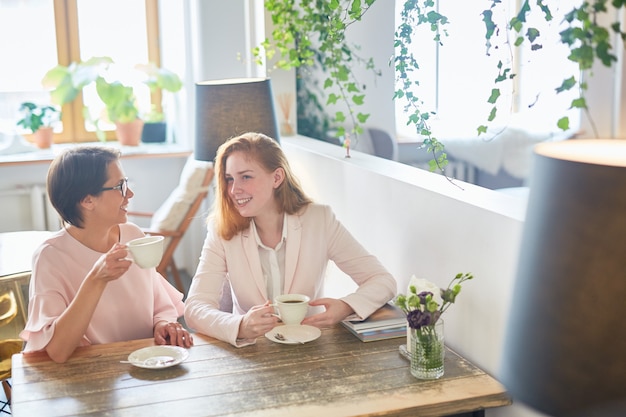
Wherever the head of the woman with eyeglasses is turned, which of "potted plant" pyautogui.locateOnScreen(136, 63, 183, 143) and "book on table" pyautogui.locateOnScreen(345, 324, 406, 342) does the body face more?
the book on table

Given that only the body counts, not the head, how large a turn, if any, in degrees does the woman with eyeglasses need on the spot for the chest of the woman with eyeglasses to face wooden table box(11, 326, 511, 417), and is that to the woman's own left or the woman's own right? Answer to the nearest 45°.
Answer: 0° — they already face it

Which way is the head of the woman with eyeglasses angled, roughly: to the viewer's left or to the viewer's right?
to the viewer's right

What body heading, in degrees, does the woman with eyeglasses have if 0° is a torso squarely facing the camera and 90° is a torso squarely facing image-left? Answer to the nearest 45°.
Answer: approximately 315°

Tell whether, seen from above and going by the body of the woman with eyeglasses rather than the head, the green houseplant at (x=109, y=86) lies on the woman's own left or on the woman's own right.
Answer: on the woman's own left

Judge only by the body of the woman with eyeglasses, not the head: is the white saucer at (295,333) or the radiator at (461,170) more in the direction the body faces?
the white saucer

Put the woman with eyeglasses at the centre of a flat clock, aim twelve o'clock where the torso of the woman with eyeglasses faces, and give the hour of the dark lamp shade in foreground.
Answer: The dark lamp shade in foreground is roughly at 1 o'clock from the woman with eyeglasses.

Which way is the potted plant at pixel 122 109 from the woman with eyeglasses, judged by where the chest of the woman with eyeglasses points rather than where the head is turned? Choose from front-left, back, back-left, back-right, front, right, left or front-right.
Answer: back-left

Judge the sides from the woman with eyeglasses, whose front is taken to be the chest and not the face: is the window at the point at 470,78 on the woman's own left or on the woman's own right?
on the woman's own left

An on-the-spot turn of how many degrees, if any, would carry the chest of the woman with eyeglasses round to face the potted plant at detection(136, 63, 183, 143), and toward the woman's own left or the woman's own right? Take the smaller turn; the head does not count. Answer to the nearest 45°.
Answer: approximately 135° to the woman's own left

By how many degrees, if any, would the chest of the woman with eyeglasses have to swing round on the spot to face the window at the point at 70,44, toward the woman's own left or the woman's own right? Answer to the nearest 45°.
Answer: approximately 135° to the woman's own left

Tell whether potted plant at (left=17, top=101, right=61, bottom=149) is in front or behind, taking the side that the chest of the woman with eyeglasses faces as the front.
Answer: behind

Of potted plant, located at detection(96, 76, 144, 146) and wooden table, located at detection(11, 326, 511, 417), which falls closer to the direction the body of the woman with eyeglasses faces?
the wooden table
